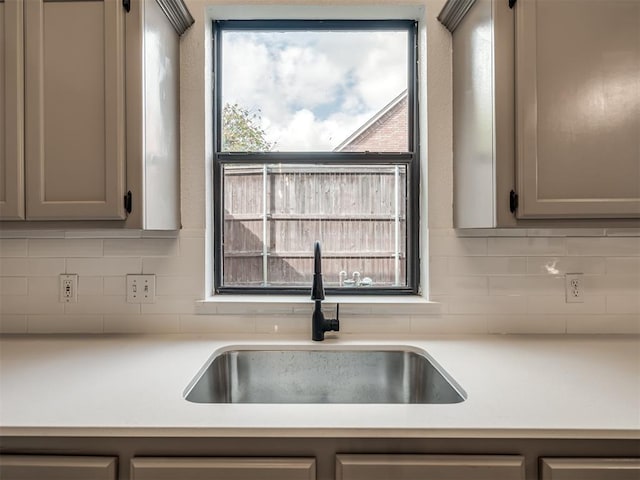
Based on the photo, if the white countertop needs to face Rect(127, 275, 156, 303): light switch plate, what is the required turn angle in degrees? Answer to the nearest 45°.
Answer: approximately 135° to its right

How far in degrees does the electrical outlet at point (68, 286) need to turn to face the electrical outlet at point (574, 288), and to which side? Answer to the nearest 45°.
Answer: approximately 45° to its left

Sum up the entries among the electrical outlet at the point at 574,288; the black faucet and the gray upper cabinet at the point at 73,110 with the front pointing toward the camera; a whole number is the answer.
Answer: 3

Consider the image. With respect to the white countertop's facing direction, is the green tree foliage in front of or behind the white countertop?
behind

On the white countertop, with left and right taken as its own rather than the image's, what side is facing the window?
back

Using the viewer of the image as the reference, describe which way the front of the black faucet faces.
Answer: facing the viewer

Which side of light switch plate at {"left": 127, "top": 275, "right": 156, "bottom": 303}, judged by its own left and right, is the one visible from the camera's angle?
front

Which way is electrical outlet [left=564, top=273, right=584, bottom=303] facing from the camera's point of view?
toward the camera
